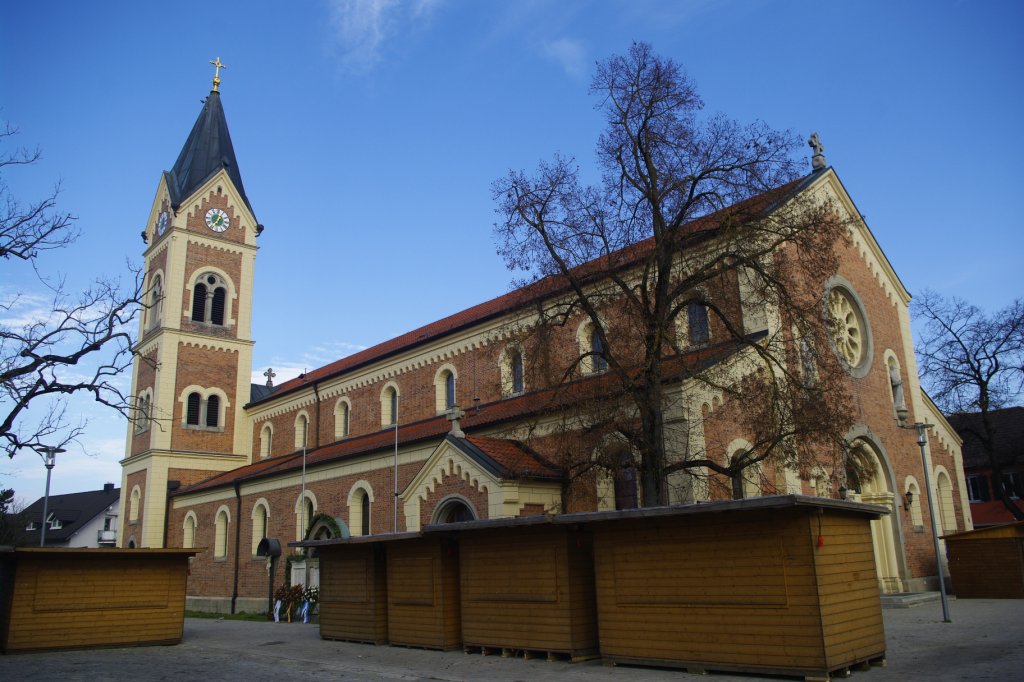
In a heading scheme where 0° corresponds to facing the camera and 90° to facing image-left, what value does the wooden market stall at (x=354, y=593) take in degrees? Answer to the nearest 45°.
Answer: approximately 0°

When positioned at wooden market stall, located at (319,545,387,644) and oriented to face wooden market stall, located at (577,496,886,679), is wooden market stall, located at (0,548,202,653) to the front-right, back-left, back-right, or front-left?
back-right

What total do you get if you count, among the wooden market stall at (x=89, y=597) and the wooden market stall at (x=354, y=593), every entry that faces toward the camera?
2

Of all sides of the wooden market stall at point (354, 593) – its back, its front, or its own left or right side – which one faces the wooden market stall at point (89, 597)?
right

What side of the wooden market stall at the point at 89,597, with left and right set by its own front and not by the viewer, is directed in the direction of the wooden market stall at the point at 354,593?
left

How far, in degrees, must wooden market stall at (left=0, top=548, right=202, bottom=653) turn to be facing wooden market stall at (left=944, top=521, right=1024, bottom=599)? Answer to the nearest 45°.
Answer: approximately 90° to its left
